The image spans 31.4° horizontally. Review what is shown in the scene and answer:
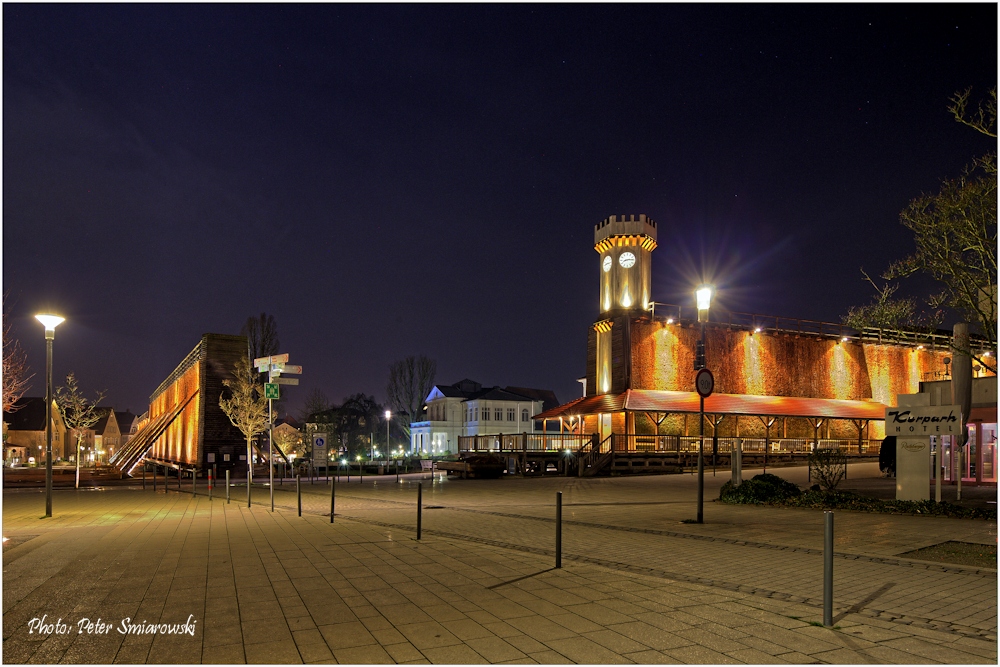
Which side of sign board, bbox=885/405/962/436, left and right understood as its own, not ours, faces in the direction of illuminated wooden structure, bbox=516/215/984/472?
back

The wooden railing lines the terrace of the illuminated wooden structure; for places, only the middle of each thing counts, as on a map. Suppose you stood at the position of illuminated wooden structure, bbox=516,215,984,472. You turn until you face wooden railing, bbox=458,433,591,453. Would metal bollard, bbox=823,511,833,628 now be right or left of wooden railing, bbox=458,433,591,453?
left

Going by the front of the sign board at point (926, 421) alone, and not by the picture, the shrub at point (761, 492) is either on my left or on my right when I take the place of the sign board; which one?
on my right

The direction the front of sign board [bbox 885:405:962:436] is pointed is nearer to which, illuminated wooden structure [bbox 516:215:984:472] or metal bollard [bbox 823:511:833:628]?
the metal bollard

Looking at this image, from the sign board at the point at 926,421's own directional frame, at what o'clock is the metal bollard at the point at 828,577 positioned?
The metal bollard is roughly at 12 o'clock from the sign board.

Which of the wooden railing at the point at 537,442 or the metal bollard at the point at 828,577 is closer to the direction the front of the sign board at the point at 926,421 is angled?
the metal bollard

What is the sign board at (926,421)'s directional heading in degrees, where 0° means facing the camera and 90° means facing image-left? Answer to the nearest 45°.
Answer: approximately 0°
